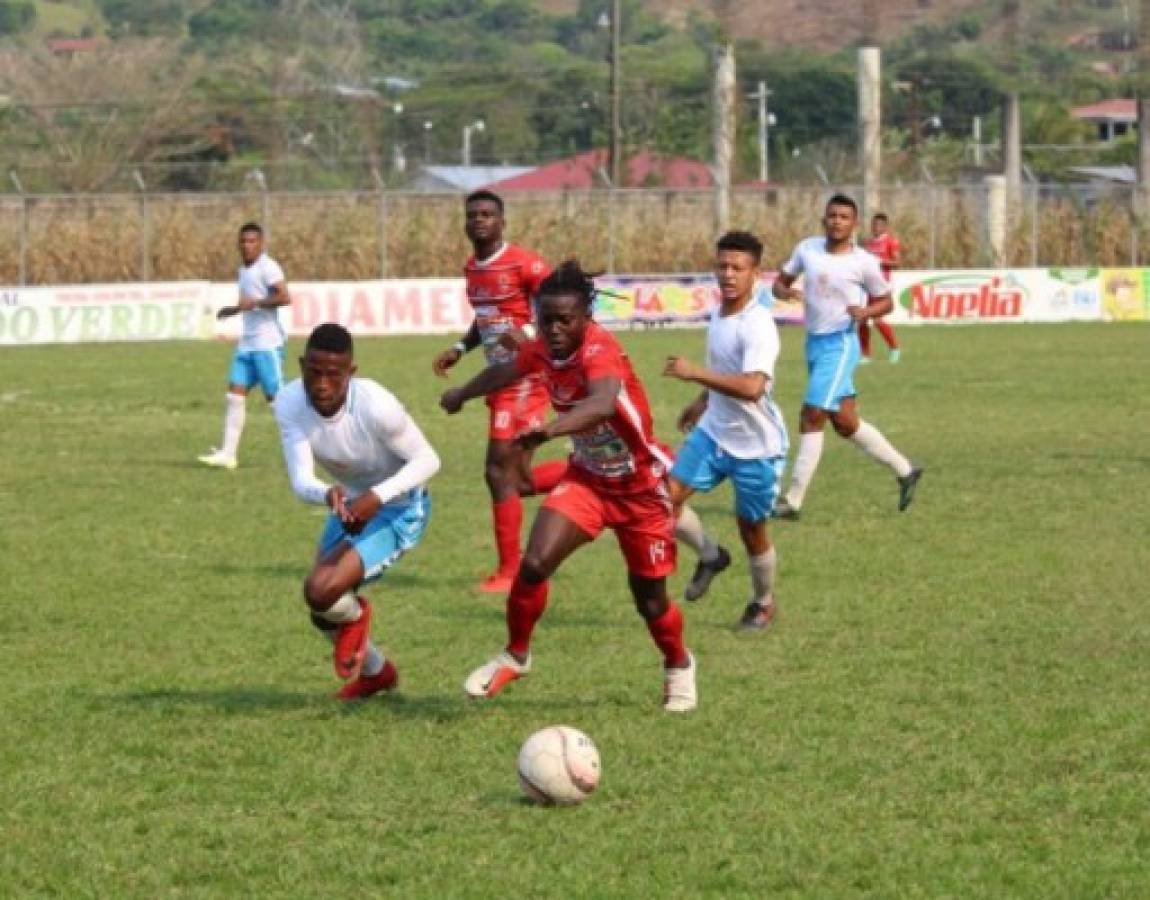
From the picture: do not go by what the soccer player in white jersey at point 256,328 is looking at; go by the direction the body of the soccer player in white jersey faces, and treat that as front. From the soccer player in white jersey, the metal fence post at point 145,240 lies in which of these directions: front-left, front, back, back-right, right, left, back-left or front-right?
back-right

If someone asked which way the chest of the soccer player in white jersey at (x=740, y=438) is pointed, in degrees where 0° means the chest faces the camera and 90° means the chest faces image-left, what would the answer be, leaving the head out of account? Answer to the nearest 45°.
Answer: approximately 45°

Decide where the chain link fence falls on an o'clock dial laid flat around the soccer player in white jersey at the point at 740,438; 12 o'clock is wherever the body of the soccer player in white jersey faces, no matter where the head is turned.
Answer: The chain link fence is roughly at 4 o'clock from the soccer player in white jersey.

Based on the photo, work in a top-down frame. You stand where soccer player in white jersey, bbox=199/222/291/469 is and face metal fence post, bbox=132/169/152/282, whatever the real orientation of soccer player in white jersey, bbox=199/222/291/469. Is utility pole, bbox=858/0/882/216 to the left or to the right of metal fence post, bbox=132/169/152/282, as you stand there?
right

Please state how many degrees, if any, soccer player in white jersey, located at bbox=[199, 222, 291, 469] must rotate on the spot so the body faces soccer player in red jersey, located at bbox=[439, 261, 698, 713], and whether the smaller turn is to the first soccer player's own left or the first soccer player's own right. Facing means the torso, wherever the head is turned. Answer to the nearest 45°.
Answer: approximately 45° to the first soccer player's own left

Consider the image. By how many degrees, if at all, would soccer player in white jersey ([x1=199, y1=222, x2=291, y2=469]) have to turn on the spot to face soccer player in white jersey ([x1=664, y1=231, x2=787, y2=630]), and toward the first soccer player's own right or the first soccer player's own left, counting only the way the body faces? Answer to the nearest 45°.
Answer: approximately 45° to the first soccer player's own left

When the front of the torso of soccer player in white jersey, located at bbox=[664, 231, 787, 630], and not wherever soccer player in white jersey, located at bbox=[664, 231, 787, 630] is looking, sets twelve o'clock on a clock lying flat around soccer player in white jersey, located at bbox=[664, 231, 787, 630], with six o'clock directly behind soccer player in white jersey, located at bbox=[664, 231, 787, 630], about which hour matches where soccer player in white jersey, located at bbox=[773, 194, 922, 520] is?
soccer player in white jersey, located at bbox=[773, 194, 922, 520] is roughly at 5 o'clock from soccer player in white jersey, located at bbox=[664, 231, 787, 630].
